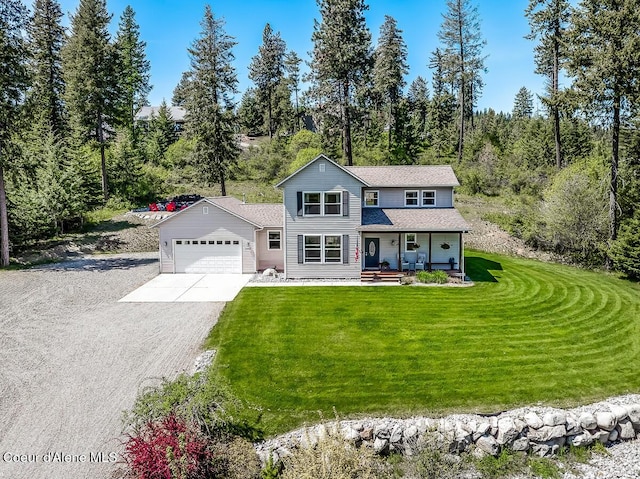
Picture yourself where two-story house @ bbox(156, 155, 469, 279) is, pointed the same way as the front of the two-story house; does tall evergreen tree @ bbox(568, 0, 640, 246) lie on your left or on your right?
on your left

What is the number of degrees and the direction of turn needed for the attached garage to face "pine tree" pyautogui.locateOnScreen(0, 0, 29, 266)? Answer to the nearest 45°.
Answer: approximately 90° to its right

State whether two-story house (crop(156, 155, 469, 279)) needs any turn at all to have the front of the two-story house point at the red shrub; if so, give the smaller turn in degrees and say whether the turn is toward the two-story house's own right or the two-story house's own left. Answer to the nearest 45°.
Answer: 0° — it already faces it

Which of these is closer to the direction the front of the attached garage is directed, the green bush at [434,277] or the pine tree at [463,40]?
the green bush

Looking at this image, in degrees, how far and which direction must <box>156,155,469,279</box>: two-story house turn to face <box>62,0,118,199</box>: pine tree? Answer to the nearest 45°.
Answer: approximately 135° to its right

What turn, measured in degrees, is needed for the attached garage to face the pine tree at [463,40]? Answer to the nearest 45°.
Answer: approximately 135° to its left

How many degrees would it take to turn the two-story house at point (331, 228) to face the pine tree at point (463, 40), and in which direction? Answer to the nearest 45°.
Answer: approximately 135° to its left

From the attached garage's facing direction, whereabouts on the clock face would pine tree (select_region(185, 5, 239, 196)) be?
The pine tree is roughly at 6 o'clock from the attached garage.

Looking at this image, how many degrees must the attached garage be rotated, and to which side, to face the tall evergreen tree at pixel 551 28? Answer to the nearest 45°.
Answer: approximately 90° to its left

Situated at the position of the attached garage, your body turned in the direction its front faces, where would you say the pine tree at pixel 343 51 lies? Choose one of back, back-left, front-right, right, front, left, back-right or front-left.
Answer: back-left

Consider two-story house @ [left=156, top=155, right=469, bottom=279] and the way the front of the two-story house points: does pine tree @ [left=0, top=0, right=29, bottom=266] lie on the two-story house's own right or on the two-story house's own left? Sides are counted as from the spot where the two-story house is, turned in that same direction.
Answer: on the two-story house's own right

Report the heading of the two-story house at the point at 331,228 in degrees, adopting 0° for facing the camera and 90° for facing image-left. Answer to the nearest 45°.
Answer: approximately 0°

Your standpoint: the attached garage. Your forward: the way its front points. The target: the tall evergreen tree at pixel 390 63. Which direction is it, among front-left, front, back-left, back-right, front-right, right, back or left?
back-left
